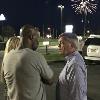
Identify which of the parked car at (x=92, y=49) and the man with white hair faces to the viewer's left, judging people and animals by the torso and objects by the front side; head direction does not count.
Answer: the man with white hair

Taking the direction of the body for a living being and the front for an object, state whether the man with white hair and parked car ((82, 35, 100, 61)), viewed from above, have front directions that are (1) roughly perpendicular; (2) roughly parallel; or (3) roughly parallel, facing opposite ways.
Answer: roughly perpendicular

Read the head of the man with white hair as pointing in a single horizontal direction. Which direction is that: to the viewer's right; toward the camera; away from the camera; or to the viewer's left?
to the viewer's left

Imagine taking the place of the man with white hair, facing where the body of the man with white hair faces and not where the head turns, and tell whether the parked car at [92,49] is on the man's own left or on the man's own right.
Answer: on the man's own right

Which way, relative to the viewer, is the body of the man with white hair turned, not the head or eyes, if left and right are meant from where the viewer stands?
facing to the left of the viewer
